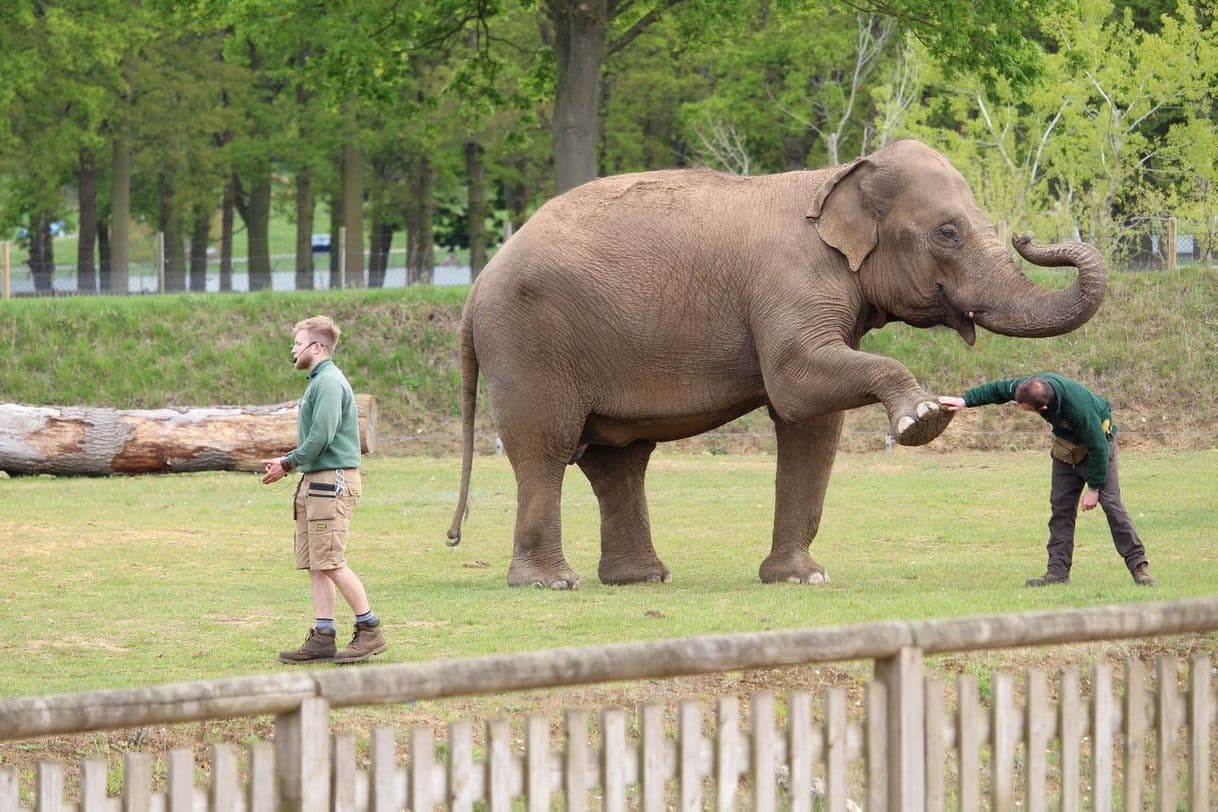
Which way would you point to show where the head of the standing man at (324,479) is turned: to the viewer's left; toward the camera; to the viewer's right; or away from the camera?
to the viewer's left

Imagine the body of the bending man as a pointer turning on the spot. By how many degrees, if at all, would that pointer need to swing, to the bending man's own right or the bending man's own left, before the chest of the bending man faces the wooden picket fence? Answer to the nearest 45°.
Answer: approximately 45° to the bending man's own left

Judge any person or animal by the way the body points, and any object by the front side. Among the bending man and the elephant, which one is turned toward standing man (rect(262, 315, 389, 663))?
the bending man

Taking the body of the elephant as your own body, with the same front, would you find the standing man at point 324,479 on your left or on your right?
on your right

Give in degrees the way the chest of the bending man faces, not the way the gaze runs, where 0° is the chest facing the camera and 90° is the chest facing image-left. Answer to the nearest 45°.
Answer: approximately 45°

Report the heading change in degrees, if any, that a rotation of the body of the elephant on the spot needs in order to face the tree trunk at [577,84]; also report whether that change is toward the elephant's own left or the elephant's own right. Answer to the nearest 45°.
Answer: approximately 90° to the elephant's own left

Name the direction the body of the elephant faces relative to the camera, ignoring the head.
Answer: to the viewer's right

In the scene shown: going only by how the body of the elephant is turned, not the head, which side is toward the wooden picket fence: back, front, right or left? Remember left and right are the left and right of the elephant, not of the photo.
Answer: right
